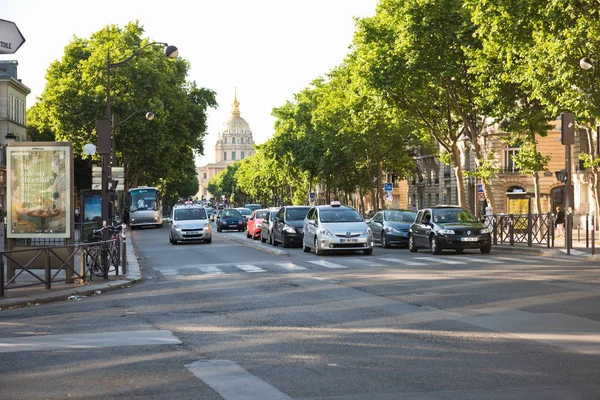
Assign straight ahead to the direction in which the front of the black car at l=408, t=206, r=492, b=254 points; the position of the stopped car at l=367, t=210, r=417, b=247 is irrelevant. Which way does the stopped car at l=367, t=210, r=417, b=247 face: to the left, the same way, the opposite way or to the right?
the same way

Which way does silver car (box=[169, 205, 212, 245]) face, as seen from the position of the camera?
facing the viewer

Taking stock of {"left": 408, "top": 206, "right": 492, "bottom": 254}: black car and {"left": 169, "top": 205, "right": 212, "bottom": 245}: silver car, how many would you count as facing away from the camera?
0

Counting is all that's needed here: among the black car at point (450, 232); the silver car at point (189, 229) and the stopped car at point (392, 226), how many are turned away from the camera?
0

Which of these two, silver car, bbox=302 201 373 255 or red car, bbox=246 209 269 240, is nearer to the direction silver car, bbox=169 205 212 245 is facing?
the silver car

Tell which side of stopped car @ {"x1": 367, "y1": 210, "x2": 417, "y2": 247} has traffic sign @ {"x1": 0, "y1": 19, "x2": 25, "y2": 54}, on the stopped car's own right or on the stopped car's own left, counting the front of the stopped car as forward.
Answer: on the stopped car's own right

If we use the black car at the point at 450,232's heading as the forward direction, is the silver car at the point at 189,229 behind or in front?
behind

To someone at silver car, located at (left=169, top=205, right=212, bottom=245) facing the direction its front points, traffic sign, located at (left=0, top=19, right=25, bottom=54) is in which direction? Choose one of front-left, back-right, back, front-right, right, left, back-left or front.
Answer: front

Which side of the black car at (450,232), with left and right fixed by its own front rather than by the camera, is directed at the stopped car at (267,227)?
back

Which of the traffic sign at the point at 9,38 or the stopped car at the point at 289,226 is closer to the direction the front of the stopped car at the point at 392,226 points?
the traffic sign

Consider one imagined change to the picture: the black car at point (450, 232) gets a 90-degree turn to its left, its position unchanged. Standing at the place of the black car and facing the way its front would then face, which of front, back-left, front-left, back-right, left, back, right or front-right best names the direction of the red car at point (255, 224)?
left

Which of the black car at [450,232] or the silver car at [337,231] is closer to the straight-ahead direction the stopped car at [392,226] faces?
the black car

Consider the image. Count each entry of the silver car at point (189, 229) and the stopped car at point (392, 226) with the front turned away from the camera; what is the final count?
0

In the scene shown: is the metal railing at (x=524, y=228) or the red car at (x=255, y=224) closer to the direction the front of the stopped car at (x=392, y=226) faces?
the metal railing

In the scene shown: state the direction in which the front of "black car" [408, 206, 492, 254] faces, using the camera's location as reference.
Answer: facing the viewer and to the right of the viewer

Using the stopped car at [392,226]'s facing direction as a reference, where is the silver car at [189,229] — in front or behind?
behind
